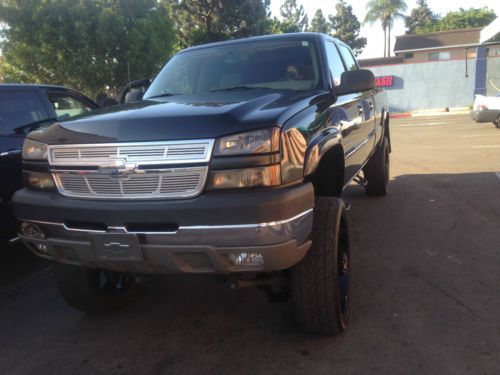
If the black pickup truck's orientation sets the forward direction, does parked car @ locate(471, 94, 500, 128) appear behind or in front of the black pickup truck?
behind

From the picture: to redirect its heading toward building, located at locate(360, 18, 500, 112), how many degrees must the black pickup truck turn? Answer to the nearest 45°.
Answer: approximately 180°

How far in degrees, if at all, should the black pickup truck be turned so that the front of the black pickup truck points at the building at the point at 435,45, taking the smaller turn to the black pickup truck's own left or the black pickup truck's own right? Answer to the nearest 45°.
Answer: approximately 180°

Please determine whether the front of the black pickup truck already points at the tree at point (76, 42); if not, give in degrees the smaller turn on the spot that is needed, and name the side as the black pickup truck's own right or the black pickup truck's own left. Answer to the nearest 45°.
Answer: approximately 135° to the black pickup truck's own right

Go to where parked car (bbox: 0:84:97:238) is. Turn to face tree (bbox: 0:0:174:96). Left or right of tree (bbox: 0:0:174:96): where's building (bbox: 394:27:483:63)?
right

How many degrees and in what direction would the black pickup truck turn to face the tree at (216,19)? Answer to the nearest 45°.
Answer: approximately 135° to its right

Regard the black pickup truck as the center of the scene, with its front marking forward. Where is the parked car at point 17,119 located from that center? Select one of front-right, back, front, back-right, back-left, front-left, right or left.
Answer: right
